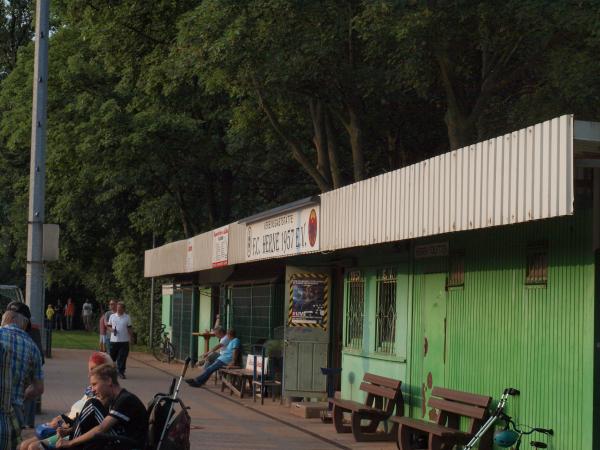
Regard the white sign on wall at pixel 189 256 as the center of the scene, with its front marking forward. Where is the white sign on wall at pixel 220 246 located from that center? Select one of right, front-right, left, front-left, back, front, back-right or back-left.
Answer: front-left

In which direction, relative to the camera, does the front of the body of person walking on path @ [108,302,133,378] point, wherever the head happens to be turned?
toward the camera

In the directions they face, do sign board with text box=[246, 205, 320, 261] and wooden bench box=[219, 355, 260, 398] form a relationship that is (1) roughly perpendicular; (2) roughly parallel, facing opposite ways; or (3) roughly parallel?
roughly parallel

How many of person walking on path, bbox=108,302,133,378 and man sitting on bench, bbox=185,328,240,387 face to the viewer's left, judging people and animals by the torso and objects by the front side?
1

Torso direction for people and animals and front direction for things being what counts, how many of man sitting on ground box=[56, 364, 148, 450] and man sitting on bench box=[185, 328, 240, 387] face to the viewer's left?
2

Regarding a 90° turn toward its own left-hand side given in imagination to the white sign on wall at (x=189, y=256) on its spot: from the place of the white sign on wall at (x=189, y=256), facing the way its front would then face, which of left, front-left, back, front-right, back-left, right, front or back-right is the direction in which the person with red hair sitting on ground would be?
front-right

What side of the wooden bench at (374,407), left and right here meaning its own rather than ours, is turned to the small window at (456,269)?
left

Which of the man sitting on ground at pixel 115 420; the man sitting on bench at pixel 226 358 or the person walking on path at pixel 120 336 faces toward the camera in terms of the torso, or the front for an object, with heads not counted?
the person walking on path

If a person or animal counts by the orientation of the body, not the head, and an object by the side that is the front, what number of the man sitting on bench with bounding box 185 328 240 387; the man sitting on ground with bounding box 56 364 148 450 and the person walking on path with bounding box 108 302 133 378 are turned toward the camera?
1

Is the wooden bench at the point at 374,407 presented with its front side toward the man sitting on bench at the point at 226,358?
no

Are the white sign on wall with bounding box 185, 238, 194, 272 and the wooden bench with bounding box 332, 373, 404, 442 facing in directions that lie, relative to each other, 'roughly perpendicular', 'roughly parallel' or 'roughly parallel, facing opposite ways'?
roughly parallel

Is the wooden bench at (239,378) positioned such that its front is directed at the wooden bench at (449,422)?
no

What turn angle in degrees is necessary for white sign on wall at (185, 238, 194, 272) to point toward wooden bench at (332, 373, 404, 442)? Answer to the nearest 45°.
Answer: approximately 45° to its left

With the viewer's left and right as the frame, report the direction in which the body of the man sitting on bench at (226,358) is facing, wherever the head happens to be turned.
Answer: facing to the left of the viewer

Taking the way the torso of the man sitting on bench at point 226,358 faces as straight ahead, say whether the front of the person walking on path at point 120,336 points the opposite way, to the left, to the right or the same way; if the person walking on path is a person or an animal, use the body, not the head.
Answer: to the left
